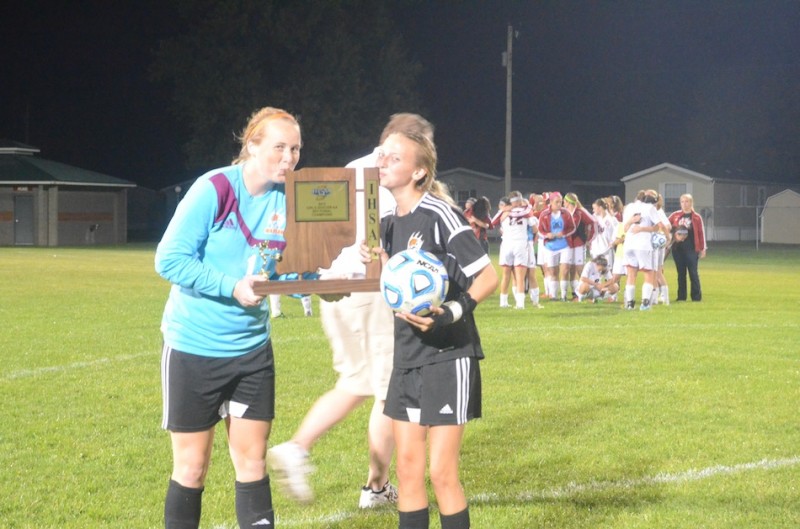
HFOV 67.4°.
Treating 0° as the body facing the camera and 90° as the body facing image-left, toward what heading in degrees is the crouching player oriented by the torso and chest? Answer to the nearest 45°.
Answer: approximately 0°

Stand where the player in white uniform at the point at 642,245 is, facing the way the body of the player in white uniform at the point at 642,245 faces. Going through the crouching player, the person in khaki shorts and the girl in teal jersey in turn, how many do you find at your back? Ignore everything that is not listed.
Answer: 2

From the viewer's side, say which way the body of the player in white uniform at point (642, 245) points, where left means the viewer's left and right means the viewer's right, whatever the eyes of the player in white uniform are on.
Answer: facing away from the viewer

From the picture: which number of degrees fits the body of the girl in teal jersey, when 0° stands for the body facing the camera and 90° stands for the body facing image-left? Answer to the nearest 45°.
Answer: approximately 315°

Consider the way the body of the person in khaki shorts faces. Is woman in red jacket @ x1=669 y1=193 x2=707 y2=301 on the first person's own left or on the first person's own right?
on the first person's own left
